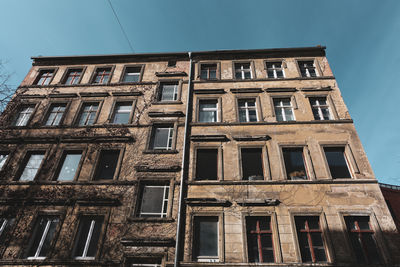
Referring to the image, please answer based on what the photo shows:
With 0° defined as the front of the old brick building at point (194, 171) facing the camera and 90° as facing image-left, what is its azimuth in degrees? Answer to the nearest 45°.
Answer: approximately 0°
